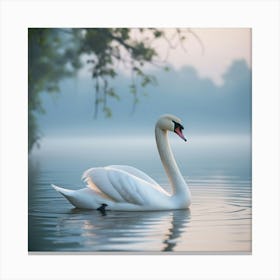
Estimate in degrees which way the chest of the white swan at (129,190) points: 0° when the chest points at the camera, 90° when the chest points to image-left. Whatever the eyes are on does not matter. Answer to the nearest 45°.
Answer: approximately 270°
